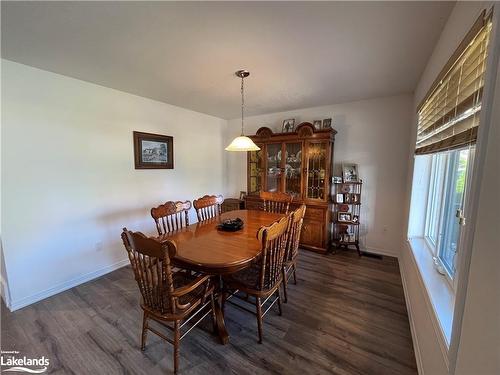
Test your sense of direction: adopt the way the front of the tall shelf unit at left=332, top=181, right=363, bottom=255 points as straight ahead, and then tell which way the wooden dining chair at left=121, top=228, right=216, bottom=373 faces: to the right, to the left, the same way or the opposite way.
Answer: the opposite way

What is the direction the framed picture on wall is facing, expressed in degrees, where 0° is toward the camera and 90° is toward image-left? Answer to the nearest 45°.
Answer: approximately 315°

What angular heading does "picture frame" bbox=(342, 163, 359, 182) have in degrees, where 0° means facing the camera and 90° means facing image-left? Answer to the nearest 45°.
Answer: approximately 0°

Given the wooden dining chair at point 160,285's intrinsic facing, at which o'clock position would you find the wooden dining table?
The wooden dining table is roughly at 1 o'clock from the wooden dining chair.

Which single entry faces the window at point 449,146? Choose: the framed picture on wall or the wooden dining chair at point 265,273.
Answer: the framed picture on wall

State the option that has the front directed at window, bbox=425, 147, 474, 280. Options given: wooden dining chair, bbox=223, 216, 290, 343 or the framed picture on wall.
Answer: the framed picture on wall

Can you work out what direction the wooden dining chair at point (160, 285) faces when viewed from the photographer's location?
facing away from the viewer and to the right of the viewer

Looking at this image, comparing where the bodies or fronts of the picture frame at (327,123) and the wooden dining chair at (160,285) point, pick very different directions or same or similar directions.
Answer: very different directions
